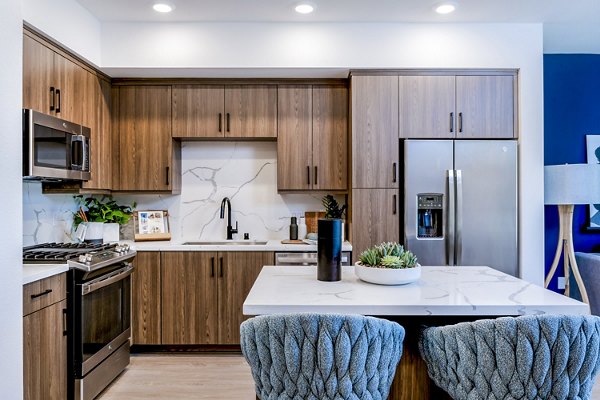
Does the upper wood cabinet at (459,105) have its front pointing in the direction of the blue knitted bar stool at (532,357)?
yes

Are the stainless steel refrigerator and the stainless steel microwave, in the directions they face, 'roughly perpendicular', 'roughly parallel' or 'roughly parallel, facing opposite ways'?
roughly perpendicular

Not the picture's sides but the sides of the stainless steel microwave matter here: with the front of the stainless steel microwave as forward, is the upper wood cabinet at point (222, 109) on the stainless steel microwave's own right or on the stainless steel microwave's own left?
on the stainless steel microwave's own left

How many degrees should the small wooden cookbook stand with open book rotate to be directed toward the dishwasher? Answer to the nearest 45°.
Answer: approximately 45° to its left

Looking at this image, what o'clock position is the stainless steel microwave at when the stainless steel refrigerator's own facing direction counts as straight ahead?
The stainless steel microwave is roughly at 2 o'clock from the stainless steel refrigerator.

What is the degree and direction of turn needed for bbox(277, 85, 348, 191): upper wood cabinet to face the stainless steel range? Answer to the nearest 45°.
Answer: approximately 45° to its right

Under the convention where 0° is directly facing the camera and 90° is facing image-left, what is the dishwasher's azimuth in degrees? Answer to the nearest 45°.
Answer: approximately 0°

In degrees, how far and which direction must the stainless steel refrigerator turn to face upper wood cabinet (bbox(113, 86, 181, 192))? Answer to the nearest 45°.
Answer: approximately 90° to its right

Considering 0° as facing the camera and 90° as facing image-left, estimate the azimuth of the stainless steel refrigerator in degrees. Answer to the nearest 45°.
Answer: approximately 0°

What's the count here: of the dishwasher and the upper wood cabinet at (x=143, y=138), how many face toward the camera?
2

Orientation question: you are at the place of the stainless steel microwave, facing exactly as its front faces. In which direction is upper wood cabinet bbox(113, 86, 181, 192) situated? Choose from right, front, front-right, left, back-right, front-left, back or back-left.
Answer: left
